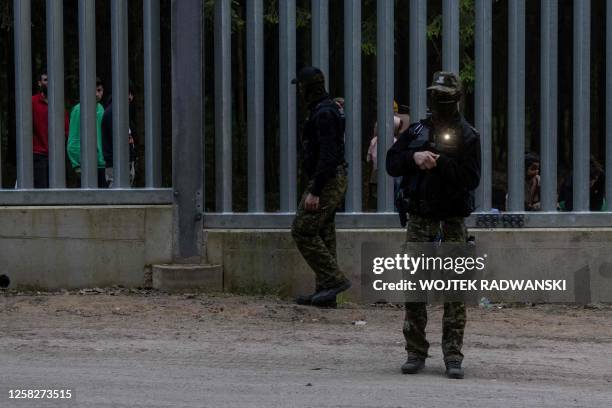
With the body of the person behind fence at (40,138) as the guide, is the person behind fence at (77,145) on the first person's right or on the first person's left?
on the first person's left

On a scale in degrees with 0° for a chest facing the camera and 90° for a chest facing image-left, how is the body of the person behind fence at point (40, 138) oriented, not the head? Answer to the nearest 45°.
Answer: approximately 0°

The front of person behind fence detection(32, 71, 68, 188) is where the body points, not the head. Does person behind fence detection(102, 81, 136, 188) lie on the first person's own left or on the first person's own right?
on the first person's own left

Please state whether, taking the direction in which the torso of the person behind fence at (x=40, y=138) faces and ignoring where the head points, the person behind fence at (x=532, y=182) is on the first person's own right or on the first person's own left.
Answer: on the first person's own left

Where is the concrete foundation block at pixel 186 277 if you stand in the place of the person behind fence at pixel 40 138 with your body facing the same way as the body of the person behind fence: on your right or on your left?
on your left
